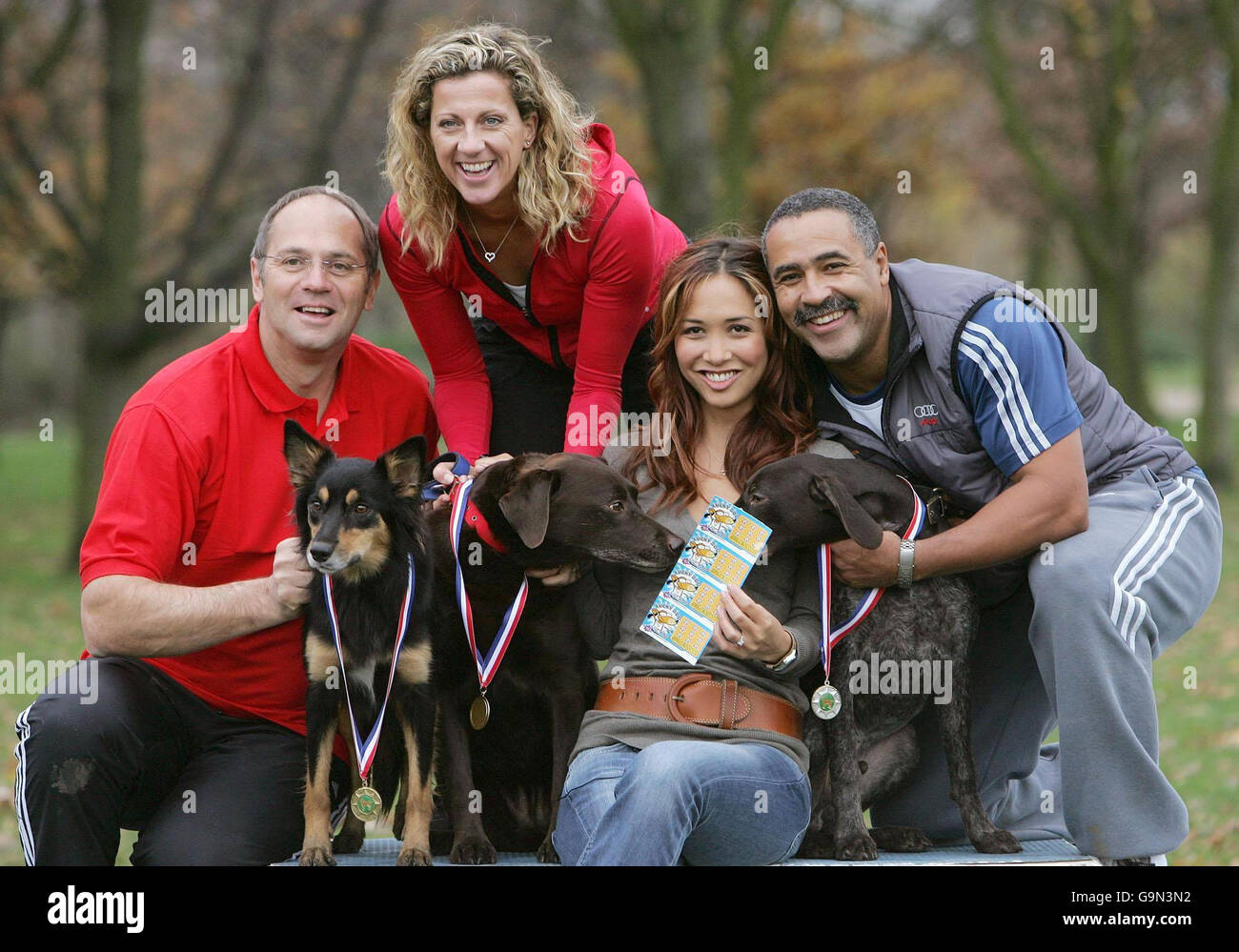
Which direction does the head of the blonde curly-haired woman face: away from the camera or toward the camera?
toward the camera

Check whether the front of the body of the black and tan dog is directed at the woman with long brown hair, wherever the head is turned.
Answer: no

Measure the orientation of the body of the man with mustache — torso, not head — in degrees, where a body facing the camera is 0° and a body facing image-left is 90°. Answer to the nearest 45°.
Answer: approximately 45°

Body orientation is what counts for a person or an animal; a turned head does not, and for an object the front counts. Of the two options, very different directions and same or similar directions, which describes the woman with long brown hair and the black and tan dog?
same or similar directions

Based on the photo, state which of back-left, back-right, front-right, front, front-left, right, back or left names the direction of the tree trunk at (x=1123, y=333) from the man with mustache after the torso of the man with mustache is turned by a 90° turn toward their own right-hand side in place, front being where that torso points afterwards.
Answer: front-right

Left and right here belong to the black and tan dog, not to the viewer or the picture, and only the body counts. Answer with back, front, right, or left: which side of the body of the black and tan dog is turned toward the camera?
front

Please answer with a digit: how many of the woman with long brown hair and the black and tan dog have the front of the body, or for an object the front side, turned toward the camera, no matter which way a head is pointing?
2

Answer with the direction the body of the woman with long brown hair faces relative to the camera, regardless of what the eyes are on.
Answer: toward the camera

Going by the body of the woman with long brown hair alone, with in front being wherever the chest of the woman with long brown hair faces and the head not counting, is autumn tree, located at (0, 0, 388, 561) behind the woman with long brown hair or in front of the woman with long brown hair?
behind

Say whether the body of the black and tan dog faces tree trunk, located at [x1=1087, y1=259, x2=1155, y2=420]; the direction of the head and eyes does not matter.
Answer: no

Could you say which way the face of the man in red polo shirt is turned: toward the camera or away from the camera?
toward the camera

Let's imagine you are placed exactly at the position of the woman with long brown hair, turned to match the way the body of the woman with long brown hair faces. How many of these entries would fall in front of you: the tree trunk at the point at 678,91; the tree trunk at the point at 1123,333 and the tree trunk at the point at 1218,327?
0

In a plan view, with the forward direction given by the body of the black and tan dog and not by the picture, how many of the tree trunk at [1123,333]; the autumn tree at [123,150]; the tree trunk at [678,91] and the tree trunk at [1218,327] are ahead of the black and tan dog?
0

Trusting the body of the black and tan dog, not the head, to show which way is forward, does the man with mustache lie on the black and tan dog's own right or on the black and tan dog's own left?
on the black and tan dog's own left

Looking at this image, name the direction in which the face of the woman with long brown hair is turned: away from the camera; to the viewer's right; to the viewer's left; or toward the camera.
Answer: toward the camera
